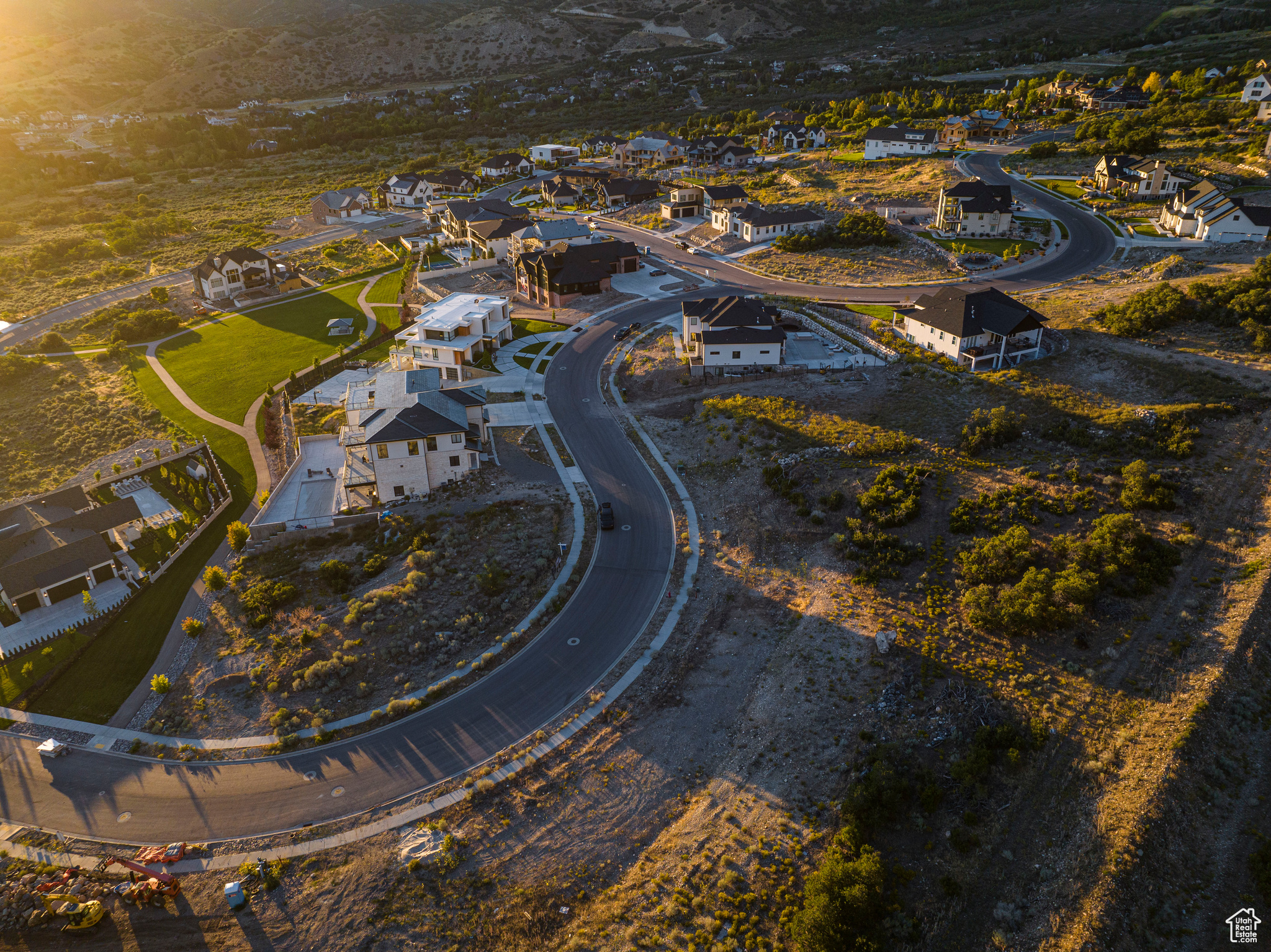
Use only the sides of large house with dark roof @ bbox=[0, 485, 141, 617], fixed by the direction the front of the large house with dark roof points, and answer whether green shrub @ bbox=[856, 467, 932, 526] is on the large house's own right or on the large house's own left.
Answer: on the large house's own left

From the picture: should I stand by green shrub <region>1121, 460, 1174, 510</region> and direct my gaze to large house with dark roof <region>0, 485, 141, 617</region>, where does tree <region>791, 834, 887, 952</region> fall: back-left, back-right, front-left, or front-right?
front-left

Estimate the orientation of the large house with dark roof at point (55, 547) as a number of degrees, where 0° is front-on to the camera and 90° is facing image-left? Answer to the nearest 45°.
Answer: approximately 0°

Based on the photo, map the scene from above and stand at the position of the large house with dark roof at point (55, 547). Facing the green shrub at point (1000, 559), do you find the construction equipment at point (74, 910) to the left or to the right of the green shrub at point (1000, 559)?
right

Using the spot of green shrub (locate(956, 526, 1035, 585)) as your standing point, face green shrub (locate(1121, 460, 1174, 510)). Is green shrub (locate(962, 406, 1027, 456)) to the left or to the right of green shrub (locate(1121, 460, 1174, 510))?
left

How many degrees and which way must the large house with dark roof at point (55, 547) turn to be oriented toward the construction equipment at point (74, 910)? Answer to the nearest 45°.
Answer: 0° — it already faces it

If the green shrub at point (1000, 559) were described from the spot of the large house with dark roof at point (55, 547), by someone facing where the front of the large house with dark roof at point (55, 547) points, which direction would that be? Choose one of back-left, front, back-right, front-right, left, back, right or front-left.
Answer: front-left

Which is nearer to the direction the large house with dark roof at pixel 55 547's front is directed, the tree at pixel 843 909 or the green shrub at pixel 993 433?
the tree

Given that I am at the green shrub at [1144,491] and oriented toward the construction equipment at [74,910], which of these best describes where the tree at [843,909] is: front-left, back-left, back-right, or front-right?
front-left

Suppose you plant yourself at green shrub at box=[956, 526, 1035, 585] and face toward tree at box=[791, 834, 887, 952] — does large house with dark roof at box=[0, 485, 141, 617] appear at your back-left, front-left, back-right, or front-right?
front-right

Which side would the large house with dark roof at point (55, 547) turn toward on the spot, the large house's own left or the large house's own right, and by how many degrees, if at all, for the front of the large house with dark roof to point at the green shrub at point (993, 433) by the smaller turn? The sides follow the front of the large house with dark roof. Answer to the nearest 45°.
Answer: approximately 45° to the large house's own left

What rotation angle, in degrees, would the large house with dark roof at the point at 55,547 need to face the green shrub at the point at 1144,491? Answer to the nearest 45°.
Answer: approximately 45° to its left
